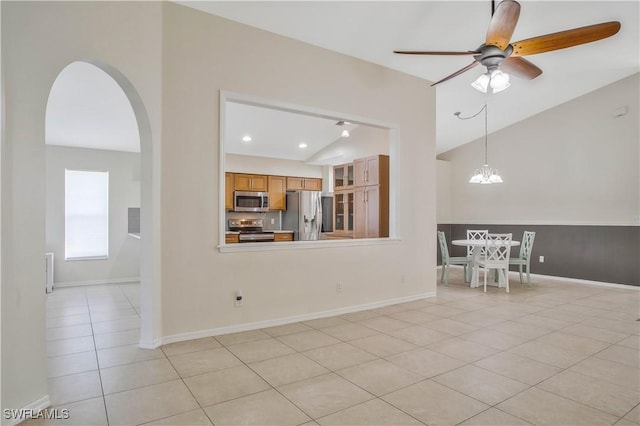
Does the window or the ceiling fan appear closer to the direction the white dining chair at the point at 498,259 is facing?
the window

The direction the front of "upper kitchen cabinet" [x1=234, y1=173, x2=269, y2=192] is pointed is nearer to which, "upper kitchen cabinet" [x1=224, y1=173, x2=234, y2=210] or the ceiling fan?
the ceiling fan

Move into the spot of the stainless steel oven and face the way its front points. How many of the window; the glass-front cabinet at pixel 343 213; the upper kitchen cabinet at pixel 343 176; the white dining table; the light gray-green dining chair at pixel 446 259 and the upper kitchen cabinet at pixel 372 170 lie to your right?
1

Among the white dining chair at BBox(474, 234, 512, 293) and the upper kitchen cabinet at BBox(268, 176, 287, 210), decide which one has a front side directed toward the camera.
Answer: the upper kitchen cabinet

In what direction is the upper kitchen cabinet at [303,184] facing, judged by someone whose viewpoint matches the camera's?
facing the viewer

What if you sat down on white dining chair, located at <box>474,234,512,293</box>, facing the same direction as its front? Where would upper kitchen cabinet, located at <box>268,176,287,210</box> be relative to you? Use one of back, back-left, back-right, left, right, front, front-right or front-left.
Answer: front-left

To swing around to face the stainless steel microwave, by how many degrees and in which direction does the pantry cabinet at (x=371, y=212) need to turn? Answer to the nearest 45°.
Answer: approximately 90° to its right

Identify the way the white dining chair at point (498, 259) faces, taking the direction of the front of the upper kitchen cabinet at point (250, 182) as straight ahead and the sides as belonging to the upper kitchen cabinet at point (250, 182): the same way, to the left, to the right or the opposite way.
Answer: the opposite way

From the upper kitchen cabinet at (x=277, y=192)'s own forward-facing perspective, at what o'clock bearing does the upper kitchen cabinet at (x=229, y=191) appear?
the upper kitchen cabinet at (x=229, y=191) is roughly at 2 o'clock from the upper kitchen cabinet at (x=277, y=192).

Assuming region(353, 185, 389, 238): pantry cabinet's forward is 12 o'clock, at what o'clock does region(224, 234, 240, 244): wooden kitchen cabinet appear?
The wooden kitchen cabinet is roughly at 2 o'clock from the pantry cabinet.

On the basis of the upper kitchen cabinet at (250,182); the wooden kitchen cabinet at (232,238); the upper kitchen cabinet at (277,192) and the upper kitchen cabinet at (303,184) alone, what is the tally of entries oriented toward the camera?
4

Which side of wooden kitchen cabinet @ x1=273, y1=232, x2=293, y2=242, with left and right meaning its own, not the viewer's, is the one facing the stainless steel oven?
right

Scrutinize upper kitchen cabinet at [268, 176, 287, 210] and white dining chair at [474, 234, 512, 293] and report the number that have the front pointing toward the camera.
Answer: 1

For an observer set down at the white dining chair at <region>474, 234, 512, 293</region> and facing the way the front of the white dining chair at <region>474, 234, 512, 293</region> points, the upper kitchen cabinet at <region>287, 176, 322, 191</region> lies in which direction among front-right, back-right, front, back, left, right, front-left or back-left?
front-left

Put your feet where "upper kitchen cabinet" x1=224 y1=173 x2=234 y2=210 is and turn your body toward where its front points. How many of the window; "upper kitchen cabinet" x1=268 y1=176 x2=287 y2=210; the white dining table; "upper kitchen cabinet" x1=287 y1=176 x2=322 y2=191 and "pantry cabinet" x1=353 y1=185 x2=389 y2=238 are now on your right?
1

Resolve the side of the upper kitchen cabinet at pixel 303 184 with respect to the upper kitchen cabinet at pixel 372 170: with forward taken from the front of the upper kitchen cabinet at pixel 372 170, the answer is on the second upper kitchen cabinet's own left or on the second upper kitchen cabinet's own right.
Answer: on the second upper kitchen cabinet's own right

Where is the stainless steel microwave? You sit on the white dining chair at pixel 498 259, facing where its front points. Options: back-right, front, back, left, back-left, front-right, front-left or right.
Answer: front-left
